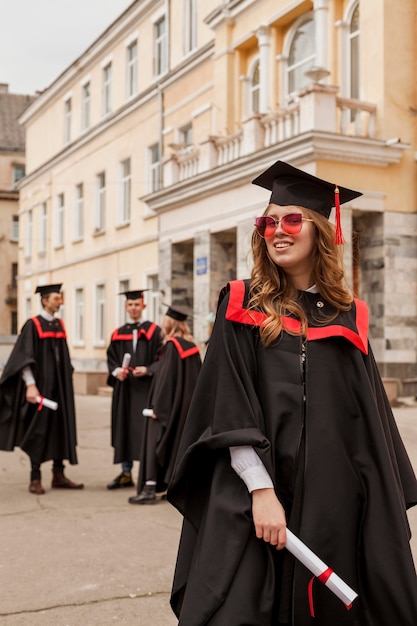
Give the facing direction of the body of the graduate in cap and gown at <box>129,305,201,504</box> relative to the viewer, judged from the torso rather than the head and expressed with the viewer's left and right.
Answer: facing away from the viewer and to the left of the viewer

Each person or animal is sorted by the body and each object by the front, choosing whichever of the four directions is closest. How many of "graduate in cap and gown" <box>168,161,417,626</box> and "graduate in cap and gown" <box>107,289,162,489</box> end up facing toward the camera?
2

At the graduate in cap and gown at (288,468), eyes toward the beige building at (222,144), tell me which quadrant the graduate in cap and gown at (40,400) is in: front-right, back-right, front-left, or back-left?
front-left

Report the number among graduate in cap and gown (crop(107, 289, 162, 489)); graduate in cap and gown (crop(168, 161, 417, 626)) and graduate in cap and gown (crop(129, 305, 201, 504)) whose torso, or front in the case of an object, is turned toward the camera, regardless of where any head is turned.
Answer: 2

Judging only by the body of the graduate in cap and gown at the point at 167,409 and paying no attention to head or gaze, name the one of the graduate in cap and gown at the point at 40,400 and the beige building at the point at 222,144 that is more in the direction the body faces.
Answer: the graduate in cap and gown

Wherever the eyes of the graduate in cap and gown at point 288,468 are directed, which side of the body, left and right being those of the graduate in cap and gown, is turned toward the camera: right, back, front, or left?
front

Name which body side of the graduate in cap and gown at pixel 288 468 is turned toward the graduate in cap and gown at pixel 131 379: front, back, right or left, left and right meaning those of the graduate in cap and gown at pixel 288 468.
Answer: back

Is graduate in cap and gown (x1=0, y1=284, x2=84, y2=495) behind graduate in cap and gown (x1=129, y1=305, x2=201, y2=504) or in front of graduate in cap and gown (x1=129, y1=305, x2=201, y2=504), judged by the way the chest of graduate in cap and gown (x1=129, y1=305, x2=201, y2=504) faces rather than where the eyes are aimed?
in front

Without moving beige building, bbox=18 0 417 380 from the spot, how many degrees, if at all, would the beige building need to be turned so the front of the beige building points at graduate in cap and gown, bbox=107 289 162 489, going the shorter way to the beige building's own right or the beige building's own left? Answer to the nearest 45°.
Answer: approximately 45° to the beige building's own left

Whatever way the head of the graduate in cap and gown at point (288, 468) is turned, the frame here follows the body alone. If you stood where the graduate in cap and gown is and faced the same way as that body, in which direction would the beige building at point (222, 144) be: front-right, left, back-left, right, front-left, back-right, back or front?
back

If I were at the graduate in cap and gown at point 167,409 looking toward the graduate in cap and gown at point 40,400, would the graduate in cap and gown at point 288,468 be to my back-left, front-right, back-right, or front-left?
back-left

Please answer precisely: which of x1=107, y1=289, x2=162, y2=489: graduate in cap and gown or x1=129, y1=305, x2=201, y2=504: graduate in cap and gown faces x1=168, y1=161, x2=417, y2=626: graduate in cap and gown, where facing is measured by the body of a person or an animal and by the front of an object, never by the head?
x1=107, y1=289, x2=162, y2=489: graduate in cap and gown

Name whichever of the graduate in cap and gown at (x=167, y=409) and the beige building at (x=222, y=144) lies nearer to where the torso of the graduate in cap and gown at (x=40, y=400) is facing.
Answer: the graduate in cap and gown

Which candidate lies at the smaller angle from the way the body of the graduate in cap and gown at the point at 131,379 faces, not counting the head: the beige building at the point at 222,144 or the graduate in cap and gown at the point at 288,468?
the graduate in cap and gown

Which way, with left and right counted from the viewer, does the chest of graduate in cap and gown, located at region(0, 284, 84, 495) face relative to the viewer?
facing the viewer and to the right of the viewer
